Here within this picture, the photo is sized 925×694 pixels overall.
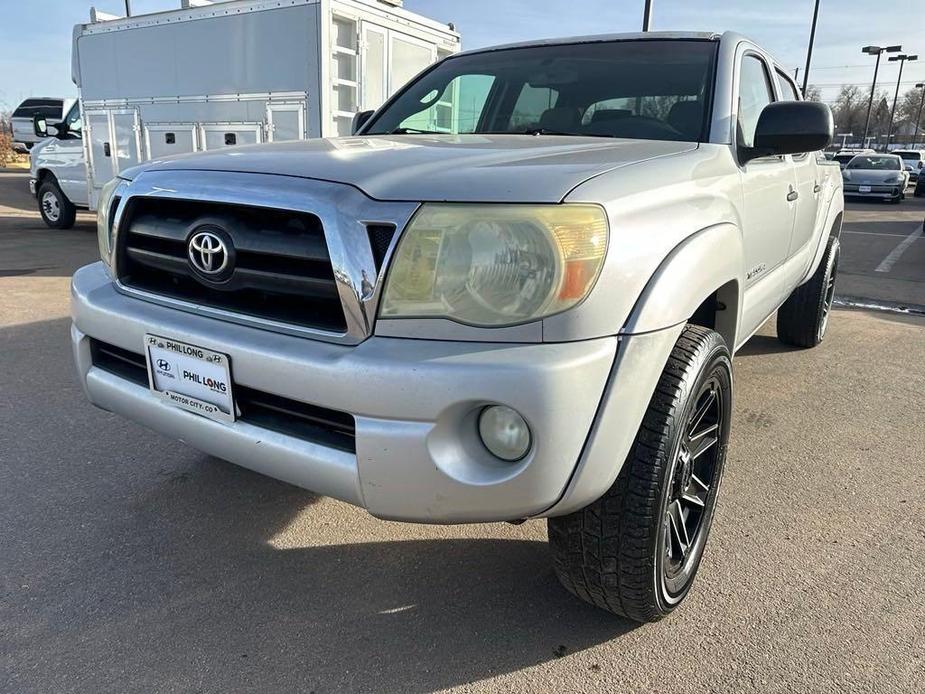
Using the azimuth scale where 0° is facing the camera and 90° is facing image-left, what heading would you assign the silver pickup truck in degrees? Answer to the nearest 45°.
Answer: approximately 45°

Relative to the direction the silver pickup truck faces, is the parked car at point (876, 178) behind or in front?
behind

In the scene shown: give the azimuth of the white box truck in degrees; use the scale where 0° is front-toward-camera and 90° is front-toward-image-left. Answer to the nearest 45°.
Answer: approximately 135°

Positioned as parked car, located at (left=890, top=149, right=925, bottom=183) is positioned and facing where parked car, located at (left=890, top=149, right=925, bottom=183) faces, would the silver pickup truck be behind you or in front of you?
in front

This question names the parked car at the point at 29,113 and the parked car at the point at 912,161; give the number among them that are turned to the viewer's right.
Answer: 0

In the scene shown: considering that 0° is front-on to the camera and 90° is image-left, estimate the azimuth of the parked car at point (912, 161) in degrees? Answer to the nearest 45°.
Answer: approximately 45°

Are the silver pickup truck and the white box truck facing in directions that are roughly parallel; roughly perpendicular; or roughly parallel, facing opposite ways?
roughly perpendicular

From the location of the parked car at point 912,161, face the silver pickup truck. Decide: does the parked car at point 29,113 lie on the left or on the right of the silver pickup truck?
right

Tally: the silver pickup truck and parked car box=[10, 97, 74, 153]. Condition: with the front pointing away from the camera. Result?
0

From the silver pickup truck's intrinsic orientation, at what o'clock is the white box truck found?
The white box truck is roughly at 4 o'clock from the silver pickup truck.
